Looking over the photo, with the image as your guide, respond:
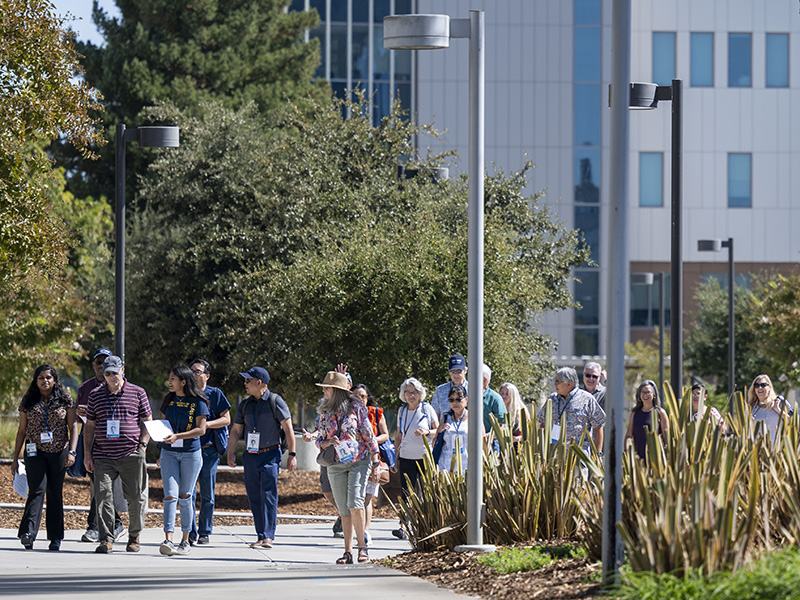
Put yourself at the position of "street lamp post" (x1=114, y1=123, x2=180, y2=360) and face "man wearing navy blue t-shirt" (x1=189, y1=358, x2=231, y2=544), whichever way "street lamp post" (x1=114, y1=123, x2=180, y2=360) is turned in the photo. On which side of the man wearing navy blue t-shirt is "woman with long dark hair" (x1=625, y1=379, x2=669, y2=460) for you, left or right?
left

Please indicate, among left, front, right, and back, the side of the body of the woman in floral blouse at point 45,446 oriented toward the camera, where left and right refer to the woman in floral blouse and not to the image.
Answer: front

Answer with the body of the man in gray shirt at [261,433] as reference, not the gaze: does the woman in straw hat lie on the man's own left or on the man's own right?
on the man's own left

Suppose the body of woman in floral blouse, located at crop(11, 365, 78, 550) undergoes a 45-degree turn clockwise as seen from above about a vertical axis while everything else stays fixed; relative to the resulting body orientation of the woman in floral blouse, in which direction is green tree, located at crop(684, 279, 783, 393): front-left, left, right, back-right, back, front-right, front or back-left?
back

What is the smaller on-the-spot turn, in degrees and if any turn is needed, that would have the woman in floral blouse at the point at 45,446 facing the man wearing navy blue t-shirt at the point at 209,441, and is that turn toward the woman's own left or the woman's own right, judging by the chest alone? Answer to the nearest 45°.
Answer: approximately 90° to the woman's own left

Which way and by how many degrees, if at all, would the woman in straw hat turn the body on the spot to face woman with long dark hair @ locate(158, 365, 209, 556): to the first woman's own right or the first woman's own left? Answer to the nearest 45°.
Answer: approximately 90° to the first woman's own right

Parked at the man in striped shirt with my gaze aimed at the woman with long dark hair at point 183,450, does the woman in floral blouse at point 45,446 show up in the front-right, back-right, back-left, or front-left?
back-left

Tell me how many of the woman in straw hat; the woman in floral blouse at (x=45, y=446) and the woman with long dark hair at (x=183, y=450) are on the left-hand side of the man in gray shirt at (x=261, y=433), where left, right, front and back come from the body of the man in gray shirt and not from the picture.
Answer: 1

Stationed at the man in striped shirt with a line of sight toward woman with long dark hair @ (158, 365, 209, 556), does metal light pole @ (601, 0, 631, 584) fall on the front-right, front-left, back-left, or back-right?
front-right

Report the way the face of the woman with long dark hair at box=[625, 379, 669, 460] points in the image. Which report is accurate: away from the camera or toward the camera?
toward the camera

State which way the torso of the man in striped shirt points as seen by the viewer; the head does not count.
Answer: toward the camera

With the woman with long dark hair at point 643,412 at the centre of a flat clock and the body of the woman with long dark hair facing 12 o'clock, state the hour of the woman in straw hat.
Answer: The woman in straw hat is roughly at 2 o'clock from the woman with long dark hair.

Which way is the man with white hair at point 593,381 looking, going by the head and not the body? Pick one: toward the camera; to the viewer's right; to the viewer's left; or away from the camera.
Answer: toward the camera

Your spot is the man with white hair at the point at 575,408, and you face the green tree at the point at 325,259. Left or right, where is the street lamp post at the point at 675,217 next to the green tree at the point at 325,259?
right

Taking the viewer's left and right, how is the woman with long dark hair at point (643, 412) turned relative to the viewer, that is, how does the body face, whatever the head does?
facing the viewer

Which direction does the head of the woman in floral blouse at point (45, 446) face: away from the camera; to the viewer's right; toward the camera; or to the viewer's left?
toward the camera

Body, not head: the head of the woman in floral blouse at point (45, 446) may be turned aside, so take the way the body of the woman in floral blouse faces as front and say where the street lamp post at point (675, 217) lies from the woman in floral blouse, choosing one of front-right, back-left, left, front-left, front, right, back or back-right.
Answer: left

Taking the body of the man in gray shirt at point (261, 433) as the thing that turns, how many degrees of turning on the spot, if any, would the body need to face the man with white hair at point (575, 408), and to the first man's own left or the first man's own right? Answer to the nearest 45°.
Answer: approximately 135° to the first man's own left

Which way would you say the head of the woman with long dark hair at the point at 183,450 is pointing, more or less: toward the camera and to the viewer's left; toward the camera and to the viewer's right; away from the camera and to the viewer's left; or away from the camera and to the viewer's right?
toward the camera and to the viewer's left
